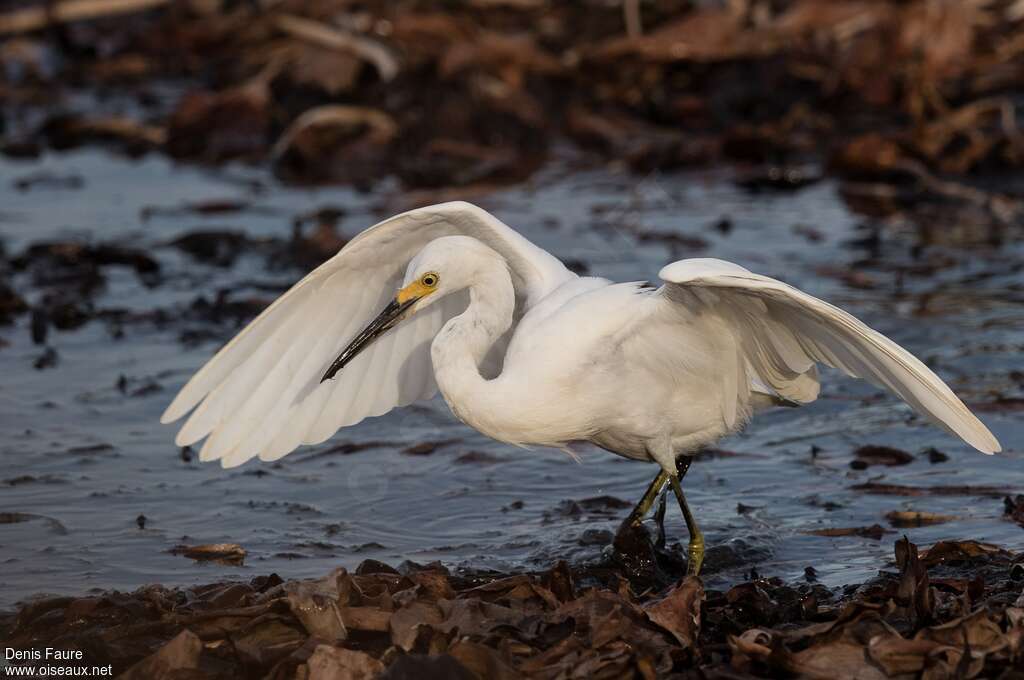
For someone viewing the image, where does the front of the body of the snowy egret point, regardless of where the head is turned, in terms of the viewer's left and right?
facing the viewer and to the left of the viewer

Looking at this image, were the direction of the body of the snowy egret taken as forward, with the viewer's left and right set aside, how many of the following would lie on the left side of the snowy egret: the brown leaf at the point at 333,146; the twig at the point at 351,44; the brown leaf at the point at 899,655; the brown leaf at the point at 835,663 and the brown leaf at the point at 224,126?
2

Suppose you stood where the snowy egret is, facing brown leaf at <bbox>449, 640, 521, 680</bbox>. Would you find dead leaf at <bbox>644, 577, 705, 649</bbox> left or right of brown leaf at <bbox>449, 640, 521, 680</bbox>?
left

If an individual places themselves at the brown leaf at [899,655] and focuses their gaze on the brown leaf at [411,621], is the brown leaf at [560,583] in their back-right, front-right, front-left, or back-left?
front-right

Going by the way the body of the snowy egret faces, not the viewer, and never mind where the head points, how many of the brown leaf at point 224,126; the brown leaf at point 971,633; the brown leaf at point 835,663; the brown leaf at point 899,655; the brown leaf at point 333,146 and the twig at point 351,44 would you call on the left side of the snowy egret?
3

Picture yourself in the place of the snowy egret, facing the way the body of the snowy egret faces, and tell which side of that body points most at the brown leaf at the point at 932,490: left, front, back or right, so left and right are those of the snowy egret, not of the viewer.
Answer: back

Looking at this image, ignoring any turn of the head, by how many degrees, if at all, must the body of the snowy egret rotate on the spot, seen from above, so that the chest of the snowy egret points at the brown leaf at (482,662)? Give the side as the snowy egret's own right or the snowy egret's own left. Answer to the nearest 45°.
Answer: approximately 45° to the snowy egret's own left

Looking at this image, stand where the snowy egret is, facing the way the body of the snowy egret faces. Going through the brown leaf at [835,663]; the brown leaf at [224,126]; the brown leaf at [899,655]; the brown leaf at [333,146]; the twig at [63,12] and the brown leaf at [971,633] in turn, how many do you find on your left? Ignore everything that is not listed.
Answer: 3

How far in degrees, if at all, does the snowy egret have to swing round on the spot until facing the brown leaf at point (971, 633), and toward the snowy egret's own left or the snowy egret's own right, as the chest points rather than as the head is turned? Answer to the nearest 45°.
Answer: approximately 90° to the snowy egret's own left

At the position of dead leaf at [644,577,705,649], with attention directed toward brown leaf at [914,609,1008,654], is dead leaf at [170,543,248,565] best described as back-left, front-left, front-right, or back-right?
back-left

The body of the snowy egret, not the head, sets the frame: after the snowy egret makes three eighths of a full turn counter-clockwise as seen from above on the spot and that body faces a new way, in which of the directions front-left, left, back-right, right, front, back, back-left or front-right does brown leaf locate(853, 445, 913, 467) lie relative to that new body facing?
front-left

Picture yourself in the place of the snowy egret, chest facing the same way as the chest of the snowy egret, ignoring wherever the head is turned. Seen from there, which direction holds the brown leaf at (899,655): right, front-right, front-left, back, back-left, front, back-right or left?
left

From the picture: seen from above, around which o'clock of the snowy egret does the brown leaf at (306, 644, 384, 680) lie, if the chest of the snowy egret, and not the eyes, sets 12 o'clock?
The brown leaf is roughly at 11 o'clock from the snowy egret.
